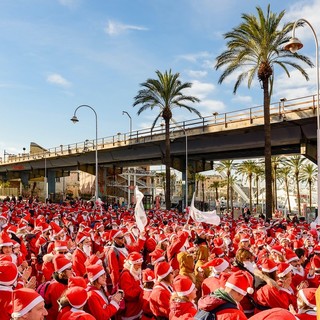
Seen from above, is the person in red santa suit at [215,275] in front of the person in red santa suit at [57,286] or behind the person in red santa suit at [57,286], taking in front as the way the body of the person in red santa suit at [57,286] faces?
in front

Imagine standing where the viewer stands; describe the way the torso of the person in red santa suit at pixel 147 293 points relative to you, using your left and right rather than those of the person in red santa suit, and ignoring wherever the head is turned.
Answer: facing away from the viewer

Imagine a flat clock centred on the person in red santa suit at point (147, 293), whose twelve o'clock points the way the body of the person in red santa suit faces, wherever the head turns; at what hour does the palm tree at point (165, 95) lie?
The palm tree is roughly at 12 o'clock from the person in red santa suit.

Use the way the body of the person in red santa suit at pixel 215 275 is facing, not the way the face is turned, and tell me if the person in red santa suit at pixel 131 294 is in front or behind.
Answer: behind
